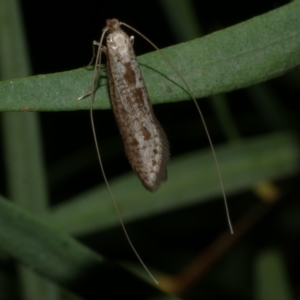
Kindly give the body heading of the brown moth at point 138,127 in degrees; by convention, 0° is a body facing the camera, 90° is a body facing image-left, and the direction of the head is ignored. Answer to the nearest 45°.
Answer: approximately 180°
